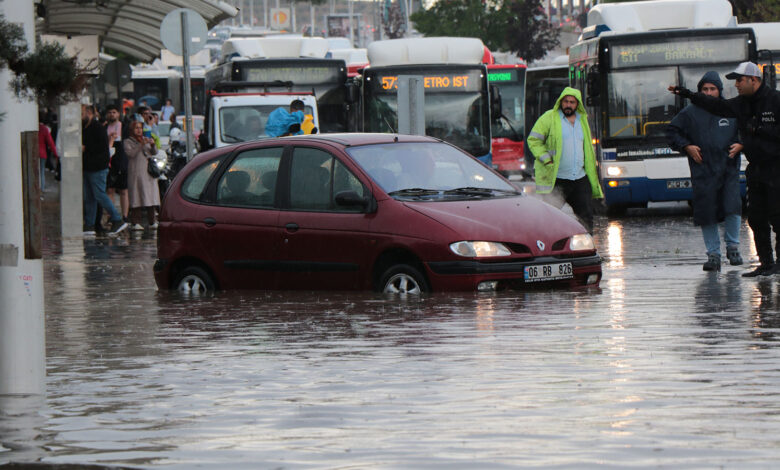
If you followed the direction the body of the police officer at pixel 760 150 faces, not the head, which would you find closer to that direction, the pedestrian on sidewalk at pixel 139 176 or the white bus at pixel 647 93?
the pedestrian on sidewalk

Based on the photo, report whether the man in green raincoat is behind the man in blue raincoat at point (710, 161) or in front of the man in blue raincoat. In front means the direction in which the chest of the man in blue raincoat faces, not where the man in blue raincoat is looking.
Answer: behind

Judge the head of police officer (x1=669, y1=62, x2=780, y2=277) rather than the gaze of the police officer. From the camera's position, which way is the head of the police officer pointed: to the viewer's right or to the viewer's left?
to the viewer's left

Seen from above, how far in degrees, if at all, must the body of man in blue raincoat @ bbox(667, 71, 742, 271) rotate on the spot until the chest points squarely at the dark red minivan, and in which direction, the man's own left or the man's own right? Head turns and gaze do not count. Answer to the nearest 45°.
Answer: approximately 45° to the man's own right

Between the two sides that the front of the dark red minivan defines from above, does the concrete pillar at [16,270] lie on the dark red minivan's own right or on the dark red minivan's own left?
on the dark red minivan's own right

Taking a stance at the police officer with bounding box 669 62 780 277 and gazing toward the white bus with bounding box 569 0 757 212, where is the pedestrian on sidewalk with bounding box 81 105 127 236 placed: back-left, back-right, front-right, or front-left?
front-left

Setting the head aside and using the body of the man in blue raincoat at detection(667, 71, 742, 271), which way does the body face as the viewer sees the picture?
toward the camera

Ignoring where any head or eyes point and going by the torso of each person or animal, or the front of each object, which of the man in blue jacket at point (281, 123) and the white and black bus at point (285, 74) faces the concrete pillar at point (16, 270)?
the white and black bus

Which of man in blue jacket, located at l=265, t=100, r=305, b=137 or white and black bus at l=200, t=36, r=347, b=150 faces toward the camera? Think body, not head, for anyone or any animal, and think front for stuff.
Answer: the white and black bus

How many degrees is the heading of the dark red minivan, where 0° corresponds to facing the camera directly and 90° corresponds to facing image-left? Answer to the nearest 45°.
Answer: approximately 315°

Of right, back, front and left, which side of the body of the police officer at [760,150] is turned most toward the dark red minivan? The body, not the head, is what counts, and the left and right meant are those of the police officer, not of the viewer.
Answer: front

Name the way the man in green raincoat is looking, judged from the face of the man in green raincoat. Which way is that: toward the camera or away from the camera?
toward the camera

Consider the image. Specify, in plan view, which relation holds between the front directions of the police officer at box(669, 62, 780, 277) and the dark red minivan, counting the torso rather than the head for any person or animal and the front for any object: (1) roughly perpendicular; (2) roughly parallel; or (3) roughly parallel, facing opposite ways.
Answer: roughly perpendicular

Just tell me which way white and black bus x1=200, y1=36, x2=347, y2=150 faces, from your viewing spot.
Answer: facing the viewer
